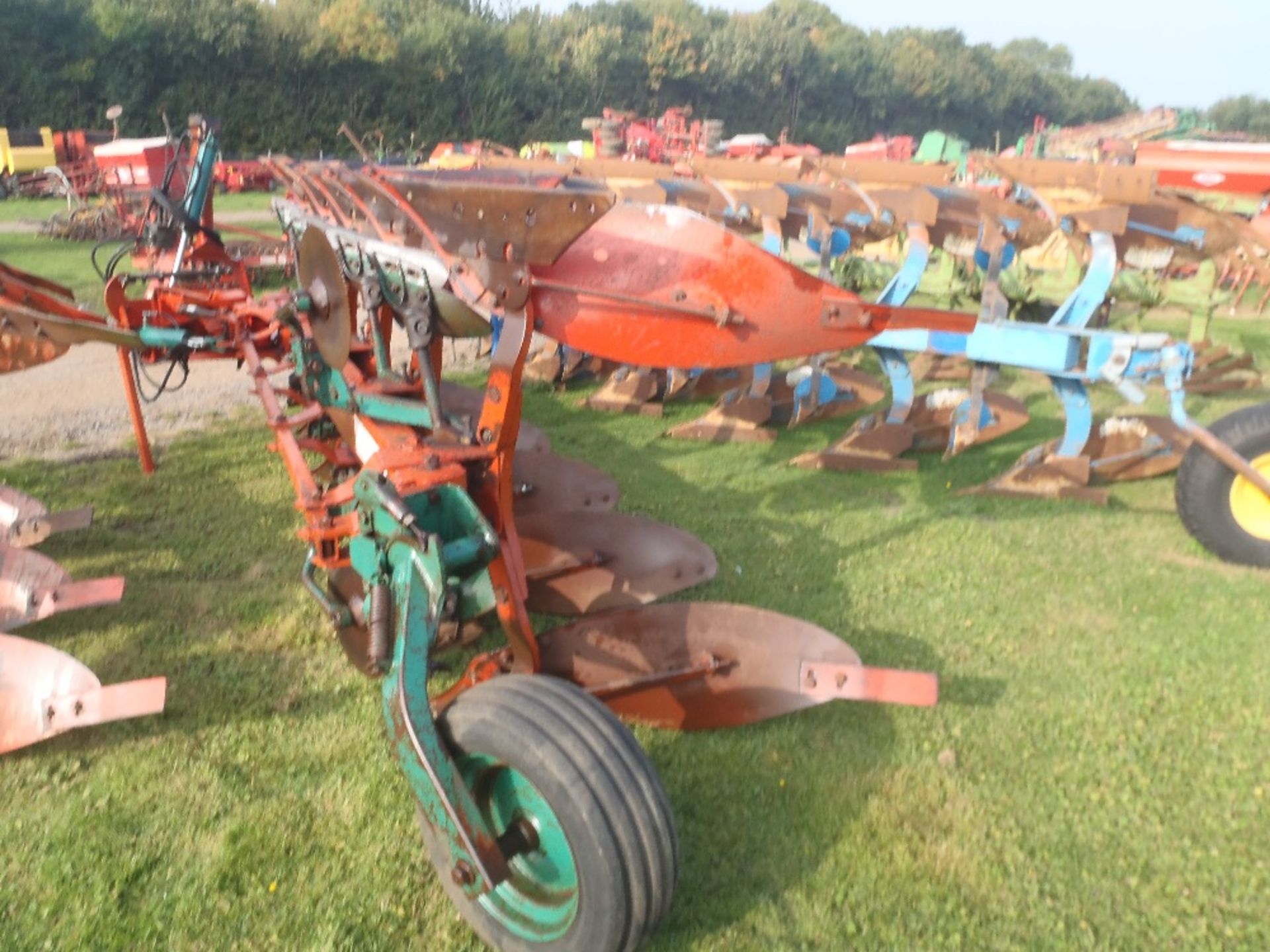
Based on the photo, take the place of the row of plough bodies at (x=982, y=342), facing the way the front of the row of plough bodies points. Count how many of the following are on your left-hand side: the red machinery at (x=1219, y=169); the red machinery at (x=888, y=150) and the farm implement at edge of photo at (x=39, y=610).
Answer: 1

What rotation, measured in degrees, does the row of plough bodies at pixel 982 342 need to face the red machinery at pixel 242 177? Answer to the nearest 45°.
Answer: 0° — it already faces it

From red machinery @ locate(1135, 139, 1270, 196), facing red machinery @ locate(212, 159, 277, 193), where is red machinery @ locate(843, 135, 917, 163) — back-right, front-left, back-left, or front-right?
front-right

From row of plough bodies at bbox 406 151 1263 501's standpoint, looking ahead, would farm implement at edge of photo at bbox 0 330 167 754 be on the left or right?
on its left

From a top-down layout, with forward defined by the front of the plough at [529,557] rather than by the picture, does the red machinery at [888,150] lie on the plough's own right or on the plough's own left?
on the plough's own right

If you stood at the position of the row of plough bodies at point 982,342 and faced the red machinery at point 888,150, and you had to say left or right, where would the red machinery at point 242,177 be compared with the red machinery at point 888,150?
left

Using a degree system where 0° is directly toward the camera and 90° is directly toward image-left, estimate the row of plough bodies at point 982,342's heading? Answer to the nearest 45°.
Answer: approximately 135°

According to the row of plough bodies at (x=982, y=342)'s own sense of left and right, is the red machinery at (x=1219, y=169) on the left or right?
on its right

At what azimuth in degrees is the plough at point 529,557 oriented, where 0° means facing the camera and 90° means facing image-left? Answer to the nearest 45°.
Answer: approximately 135°

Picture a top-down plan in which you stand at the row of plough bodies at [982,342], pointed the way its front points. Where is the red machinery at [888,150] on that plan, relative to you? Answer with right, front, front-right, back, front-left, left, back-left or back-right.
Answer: front-right
